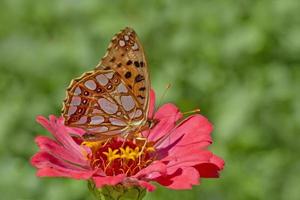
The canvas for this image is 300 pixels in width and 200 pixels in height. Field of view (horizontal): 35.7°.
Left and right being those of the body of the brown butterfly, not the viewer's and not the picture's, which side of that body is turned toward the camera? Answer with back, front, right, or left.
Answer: right
